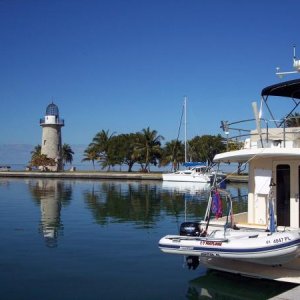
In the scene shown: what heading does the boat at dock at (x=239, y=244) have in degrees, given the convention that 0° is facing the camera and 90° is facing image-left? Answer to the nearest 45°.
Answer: approximately 270°
